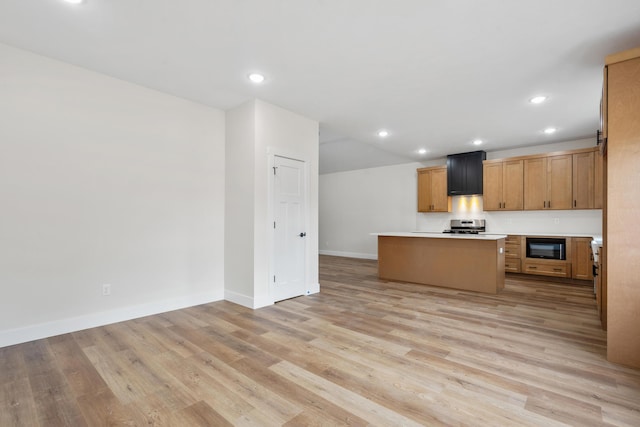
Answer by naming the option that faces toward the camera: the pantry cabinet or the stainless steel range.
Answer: the stainless steel range

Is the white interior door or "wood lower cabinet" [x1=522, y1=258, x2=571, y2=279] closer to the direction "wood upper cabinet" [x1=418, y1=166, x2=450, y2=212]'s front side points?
the white interior door

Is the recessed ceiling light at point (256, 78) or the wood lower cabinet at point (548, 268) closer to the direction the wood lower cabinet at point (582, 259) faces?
the recessed ceiling light

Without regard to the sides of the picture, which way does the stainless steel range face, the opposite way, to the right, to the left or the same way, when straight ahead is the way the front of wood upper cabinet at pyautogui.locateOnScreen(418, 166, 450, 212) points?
the same way

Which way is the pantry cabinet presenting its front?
to the viewer's left

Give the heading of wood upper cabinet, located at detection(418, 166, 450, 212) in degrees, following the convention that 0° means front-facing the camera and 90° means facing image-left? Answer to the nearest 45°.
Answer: approximately 0°

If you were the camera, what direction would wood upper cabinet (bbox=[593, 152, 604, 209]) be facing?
facing the viewer

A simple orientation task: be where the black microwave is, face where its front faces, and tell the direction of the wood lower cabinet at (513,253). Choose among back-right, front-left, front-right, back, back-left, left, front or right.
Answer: right

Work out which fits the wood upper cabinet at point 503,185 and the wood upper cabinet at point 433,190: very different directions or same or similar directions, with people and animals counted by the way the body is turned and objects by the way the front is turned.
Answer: same or similar directions

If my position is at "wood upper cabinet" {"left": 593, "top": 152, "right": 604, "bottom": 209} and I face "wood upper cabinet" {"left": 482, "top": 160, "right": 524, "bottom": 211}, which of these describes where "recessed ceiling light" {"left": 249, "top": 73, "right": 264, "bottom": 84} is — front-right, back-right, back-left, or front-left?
front-left

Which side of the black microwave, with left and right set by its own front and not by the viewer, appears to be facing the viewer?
front

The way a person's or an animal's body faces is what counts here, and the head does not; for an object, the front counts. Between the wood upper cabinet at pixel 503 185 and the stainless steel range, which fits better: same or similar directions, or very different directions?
same or similar directions

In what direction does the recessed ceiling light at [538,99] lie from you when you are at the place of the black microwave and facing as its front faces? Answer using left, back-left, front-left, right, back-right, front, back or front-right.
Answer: front
